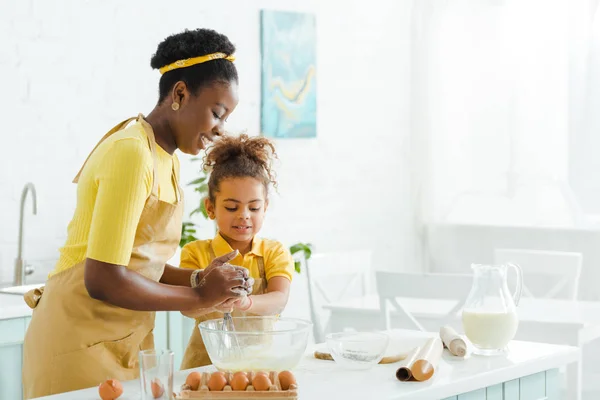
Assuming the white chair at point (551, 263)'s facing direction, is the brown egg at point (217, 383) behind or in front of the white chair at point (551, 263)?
in front

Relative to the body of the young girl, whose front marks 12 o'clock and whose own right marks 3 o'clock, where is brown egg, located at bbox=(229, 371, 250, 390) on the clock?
The brown egg is roughly at 12 o'clock from the young girl.

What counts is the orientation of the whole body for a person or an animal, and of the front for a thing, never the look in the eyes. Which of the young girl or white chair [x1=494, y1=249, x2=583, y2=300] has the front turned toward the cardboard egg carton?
the young girl

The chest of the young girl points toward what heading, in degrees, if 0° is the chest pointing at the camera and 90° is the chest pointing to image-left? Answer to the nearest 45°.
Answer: approximately 0°

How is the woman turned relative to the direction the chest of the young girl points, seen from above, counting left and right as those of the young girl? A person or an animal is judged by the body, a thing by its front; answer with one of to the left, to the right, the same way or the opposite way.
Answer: to the left

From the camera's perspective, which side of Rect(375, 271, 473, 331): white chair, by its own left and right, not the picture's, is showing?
back

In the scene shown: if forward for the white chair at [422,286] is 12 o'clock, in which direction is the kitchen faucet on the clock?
The kitchen faucet is roughly at 9 o'clock from the white chair.

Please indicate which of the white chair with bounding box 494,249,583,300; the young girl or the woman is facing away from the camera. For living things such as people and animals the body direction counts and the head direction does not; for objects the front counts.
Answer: the white chair

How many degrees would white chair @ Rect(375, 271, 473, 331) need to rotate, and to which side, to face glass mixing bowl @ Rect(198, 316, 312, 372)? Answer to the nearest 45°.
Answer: approximately 180°

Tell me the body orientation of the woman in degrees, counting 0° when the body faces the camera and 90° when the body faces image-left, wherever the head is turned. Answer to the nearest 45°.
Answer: approximately 270°

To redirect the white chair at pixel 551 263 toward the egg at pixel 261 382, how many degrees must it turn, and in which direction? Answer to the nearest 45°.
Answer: approximately 180°
